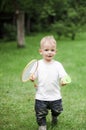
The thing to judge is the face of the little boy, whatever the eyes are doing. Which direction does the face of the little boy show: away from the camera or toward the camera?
toward the camera

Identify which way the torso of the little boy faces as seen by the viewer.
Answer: toward the camera

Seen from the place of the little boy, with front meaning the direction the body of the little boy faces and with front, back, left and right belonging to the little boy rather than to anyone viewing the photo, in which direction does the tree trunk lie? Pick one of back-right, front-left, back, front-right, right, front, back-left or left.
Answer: back
